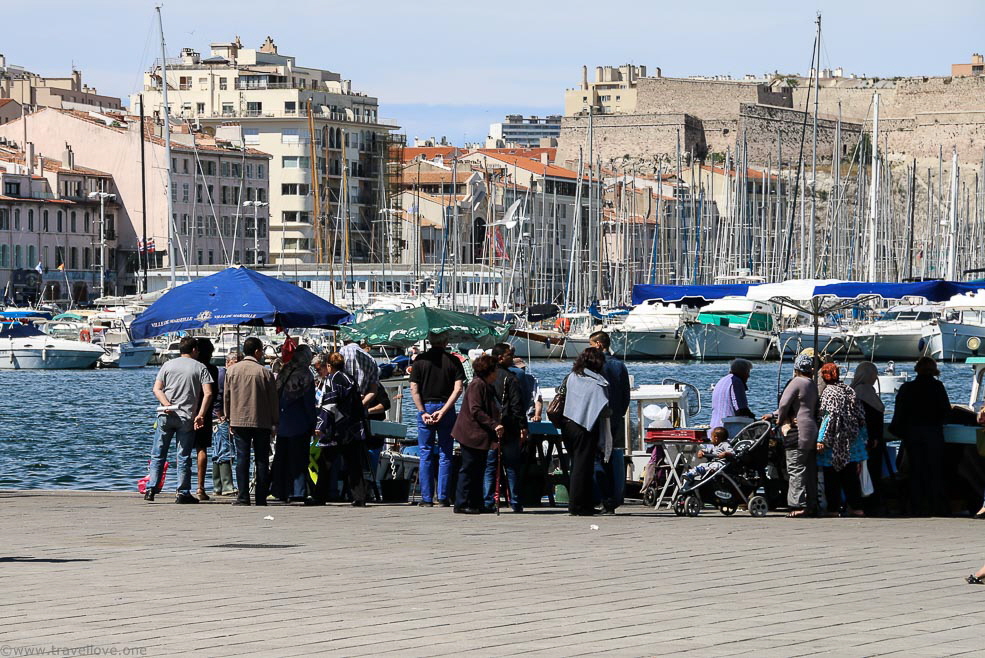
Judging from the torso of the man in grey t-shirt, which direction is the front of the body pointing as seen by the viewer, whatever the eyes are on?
away from the camera

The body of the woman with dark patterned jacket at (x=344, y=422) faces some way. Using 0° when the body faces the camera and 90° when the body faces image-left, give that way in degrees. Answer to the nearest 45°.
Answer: approximately 90°

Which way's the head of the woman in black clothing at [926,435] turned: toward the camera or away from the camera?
away from the camera

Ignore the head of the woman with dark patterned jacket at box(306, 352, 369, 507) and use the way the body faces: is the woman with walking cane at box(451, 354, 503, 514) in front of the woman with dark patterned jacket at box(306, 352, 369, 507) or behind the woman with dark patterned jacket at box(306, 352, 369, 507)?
behind

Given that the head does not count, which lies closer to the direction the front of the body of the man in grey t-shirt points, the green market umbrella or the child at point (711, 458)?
the green market umbrella
